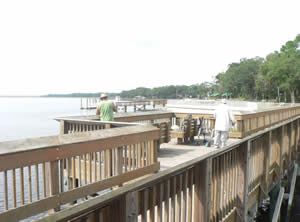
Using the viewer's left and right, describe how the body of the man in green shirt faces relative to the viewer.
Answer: facing away from the viewer

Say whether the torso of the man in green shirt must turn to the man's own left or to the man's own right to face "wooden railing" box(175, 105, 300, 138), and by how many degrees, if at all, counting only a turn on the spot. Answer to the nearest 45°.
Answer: approximately 45° to the man's own right

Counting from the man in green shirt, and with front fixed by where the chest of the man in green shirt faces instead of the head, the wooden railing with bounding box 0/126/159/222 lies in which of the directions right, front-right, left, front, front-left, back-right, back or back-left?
back
